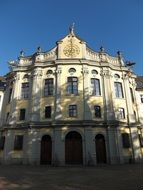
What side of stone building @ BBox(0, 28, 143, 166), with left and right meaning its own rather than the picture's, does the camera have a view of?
front
